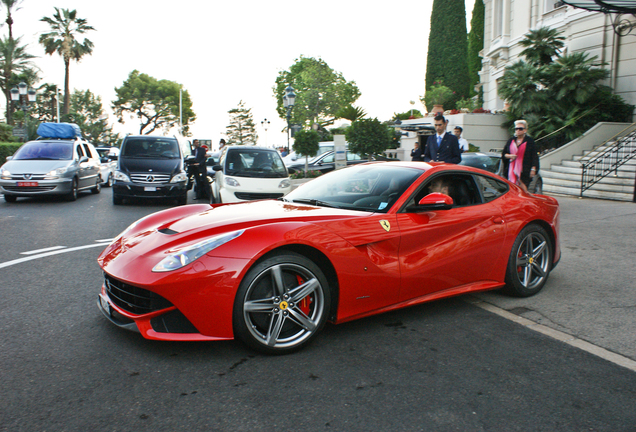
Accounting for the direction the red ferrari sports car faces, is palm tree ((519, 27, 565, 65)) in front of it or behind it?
behind

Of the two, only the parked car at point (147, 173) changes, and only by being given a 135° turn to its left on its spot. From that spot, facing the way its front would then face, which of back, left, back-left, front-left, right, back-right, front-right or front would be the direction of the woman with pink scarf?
right

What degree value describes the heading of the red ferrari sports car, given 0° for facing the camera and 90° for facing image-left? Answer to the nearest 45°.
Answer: approximately 45°

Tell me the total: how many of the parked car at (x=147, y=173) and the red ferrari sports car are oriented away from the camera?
0

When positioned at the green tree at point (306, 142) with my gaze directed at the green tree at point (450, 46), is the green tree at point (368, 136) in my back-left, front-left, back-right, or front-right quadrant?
front-right

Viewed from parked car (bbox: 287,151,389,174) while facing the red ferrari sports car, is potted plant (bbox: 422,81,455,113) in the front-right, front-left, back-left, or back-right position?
back-left

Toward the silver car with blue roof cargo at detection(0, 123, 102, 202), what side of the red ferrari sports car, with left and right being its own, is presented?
right

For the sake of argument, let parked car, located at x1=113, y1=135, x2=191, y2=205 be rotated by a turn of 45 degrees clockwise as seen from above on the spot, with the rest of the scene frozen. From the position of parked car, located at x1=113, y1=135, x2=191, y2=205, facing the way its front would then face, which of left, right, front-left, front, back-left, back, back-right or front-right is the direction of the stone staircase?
back-left

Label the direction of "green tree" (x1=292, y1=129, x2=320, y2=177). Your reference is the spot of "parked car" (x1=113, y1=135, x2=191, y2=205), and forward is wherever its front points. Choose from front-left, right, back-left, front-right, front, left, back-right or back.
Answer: back-left

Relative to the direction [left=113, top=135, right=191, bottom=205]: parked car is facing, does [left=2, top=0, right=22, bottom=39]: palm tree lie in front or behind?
behind

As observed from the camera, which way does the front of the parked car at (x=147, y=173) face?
facing the viewer

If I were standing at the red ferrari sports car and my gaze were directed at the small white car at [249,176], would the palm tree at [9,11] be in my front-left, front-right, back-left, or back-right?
front-left

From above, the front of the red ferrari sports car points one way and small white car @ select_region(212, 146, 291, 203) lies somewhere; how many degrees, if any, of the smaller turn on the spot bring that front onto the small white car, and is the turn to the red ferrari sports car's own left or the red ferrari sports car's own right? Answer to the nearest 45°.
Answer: approximately 135° to the red ferrari sports car's own right

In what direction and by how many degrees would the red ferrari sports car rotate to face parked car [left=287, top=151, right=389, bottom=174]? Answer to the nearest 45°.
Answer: approximately 135° to its right

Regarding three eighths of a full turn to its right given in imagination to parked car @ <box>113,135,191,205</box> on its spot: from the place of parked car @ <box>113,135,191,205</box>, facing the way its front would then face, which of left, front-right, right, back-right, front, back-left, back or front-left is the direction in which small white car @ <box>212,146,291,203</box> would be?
back

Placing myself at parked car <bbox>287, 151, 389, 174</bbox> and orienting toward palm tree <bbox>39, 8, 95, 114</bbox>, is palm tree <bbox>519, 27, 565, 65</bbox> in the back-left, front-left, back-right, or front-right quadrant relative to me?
back-right

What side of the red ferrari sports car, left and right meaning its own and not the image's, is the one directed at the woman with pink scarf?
back

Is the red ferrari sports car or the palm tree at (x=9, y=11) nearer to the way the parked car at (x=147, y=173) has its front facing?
the red ferrari sports car
